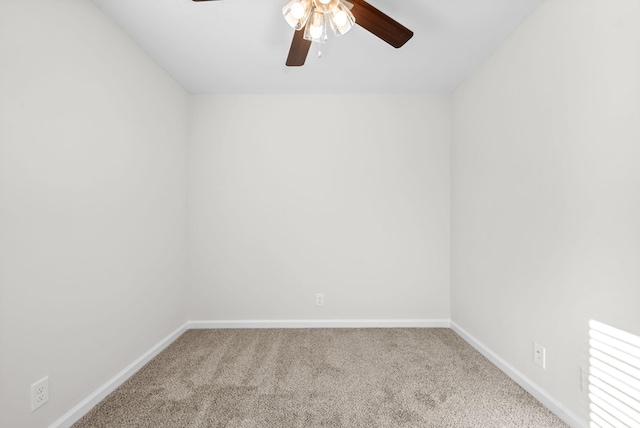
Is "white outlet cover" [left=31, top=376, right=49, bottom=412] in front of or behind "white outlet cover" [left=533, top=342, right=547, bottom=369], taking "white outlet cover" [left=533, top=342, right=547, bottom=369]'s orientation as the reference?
in front

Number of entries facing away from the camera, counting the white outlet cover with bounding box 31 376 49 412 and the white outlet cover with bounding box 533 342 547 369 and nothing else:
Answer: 0

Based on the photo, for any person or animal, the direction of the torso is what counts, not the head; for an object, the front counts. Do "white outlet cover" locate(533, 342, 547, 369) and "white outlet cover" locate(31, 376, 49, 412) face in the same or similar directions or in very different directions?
very different directions

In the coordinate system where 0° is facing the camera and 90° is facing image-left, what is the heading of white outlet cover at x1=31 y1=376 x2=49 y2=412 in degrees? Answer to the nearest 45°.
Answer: approximately 315°

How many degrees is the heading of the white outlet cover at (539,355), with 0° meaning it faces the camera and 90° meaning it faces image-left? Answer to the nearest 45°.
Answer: approximately 45°

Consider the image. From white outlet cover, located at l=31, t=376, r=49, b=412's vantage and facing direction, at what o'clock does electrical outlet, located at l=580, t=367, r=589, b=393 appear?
The electrical outlet is roughly at 12 o'clock from the white outlet cover.

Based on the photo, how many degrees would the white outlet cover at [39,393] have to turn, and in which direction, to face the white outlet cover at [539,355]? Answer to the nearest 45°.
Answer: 0° — it already faces it
